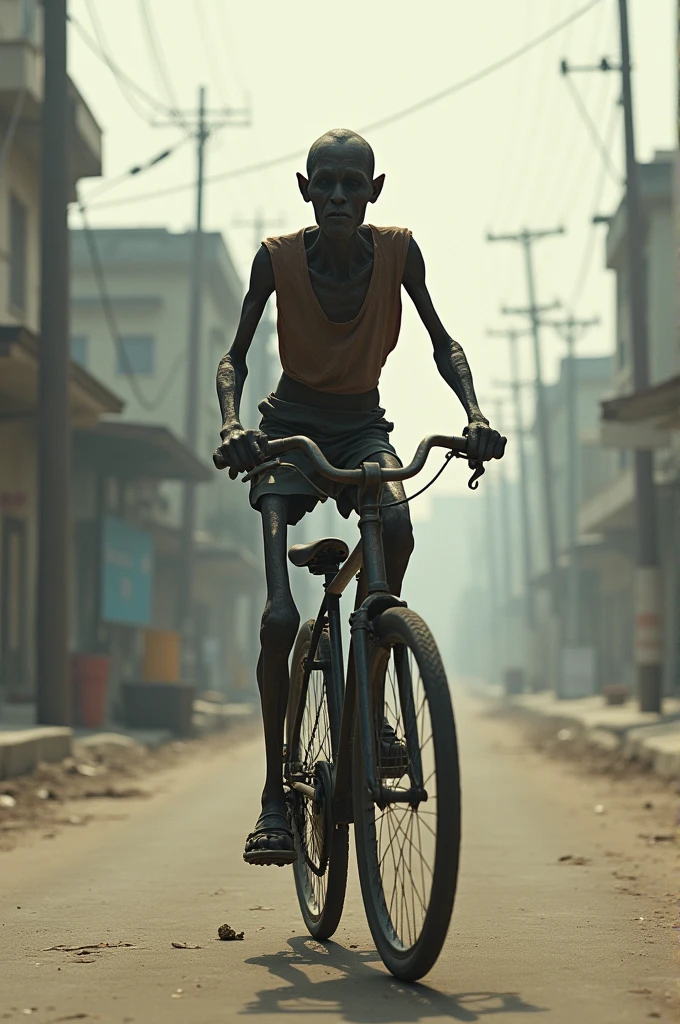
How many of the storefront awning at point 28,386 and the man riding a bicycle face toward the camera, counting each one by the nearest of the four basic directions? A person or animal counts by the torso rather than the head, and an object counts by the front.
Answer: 1

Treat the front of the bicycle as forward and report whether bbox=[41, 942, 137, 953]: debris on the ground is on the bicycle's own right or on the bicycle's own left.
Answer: on the bicycle's own right

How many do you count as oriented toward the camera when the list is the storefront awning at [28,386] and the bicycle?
1

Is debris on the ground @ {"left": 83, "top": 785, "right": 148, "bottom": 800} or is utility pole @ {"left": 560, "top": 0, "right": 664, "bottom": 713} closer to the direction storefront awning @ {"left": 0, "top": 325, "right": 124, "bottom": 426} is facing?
the utility pole

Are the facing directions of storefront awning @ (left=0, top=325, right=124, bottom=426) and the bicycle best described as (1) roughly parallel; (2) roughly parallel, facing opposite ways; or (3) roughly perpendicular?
roughly perpendicular

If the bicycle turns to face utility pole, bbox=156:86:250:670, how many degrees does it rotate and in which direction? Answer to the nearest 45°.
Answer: approximately 180°

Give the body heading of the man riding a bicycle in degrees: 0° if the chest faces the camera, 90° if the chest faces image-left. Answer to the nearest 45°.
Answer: approximately 0°

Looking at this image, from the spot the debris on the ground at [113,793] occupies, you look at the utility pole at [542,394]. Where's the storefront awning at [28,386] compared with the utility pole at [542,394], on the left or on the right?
left

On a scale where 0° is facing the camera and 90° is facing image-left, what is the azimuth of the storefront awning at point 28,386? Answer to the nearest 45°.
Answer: approximately 270°

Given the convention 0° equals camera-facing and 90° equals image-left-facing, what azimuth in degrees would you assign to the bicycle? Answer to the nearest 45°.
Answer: approximately 0°

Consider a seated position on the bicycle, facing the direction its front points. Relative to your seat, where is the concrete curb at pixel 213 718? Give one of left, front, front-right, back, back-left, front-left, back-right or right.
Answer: back

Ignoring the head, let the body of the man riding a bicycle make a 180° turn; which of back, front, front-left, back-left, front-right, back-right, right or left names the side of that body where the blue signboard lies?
front

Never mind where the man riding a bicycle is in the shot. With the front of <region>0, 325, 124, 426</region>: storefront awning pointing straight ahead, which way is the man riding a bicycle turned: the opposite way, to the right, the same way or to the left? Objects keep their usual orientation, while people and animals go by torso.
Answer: to the right

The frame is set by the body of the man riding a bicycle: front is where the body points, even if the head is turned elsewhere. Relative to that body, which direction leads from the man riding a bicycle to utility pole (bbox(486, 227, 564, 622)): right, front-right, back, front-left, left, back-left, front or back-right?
back
